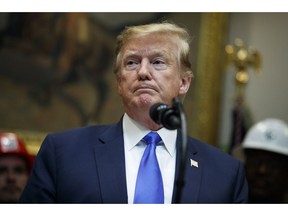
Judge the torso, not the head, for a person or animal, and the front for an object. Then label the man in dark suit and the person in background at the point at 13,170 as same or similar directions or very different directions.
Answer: same or similar directions

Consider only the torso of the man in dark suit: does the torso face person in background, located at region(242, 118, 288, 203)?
no

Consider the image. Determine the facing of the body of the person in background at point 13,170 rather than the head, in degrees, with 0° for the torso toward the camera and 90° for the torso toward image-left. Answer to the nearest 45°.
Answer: approximately 0°

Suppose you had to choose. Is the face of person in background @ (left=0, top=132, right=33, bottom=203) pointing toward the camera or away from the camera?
toward the camera

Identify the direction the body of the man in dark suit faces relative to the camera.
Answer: toward the camera

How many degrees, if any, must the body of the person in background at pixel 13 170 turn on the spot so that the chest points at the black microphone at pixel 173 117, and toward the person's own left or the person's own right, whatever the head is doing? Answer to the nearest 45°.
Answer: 0° — they already face it

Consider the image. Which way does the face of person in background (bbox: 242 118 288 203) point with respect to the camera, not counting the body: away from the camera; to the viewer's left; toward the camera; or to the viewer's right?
toward the camera

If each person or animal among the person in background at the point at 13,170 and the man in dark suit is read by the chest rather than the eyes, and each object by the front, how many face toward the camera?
2

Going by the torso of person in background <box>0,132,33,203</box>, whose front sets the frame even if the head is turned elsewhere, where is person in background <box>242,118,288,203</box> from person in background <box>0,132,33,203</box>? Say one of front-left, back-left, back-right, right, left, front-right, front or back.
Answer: left

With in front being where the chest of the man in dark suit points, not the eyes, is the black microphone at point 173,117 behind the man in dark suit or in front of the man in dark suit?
in front

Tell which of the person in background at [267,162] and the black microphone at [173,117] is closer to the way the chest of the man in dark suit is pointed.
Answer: the black microphone
